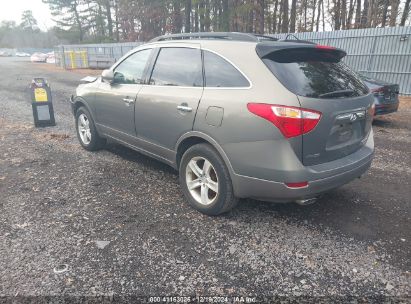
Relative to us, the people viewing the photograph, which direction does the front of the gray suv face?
facing away from the viewer and to the left of the viewer

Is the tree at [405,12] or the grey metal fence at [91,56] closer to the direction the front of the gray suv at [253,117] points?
the grey metal fence

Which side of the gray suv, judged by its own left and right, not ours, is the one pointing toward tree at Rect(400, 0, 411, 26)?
right
